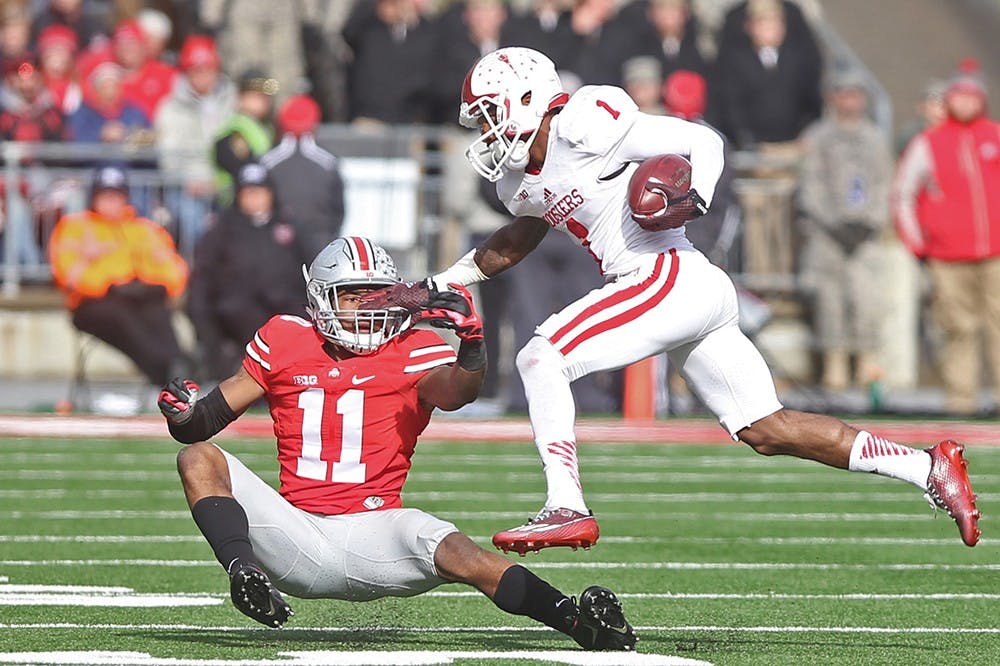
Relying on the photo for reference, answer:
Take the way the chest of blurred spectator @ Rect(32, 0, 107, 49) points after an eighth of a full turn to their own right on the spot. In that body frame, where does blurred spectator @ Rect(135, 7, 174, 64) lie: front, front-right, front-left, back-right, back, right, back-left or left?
left

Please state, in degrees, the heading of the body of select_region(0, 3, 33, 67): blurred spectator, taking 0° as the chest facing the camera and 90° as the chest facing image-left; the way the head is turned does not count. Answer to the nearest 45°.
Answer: approximately 0°

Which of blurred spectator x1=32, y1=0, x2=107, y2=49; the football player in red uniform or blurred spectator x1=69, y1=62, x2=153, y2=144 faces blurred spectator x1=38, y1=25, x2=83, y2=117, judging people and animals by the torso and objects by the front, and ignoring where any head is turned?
blurred spectator x1=32, y1=0, x2=107, y2=49

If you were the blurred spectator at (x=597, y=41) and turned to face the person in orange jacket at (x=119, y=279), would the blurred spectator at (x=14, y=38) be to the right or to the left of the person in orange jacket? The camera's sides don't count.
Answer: right

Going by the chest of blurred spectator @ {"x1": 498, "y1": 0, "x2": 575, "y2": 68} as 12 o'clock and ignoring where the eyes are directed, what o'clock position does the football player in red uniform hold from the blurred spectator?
The football player in red uniform is roughly at 12 o'clock from the blurred spectator.

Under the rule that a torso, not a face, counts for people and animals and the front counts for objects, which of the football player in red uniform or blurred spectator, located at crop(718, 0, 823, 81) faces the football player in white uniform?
the blurred spectator

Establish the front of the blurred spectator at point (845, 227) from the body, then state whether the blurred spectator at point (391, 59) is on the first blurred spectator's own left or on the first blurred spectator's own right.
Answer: on the first blurred spectator's own right

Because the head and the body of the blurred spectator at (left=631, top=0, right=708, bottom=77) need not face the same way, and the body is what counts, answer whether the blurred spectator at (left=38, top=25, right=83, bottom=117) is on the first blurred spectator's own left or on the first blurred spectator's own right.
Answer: on the first blurred spectator's own right

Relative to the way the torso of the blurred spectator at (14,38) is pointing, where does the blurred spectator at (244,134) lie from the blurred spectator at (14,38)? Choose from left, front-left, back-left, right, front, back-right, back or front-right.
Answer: front-left

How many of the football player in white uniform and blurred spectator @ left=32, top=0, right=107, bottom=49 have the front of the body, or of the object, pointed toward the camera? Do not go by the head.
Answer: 1

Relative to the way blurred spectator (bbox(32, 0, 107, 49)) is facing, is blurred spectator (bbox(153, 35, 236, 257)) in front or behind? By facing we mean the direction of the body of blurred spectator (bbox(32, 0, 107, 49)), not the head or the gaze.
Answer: in front

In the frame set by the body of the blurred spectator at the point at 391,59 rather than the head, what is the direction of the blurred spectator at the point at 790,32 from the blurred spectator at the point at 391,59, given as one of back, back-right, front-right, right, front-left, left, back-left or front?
left
